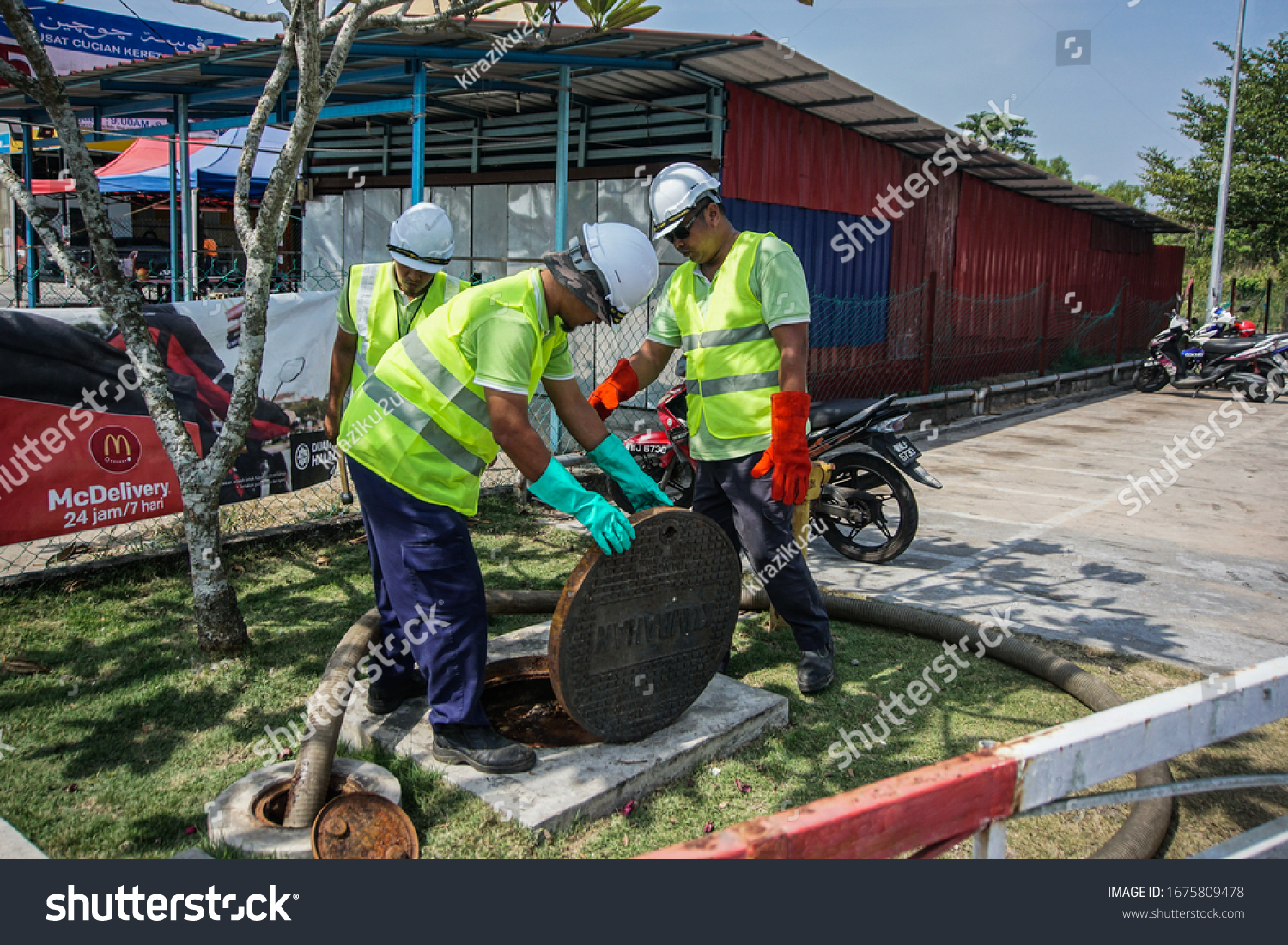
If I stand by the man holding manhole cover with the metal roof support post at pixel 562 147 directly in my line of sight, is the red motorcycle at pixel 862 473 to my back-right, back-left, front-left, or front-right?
front-right

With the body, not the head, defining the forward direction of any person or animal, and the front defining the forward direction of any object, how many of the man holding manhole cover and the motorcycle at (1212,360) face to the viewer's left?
1

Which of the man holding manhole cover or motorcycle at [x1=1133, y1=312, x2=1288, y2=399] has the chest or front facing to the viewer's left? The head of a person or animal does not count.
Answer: the motorcycle

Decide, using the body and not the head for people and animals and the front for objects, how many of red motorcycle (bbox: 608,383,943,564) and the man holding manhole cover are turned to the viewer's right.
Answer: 1

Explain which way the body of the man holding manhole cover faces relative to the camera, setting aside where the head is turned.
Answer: to the viewer's right

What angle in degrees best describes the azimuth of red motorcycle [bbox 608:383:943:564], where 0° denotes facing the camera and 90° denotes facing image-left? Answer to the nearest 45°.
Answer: approximately 135°

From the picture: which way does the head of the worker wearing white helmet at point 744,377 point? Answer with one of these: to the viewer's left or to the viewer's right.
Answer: to the viewer's left

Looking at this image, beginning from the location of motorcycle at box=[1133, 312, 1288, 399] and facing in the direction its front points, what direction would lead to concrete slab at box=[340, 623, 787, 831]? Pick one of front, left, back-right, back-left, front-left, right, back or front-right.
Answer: left

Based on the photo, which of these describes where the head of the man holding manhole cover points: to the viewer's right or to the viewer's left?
to the viewer's right

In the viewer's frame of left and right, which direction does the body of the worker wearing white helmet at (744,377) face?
facing the viewer and to the left of the viewer

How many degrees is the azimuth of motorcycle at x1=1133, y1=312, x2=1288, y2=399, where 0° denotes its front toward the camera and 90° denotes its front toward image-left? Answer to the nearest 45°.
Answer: approximately 90°

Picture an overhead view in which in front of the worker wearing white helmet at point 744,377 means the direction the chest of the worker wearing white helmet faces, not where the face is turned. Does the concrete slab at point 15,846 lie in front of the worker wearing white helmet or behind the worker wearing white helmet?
in front

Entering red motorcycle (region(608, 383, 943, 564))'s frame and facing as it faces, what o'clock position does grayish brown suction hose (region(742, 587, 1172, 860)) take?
The grayish brown suction hose is roughly at 7 o'clock from the red motorcycle.
